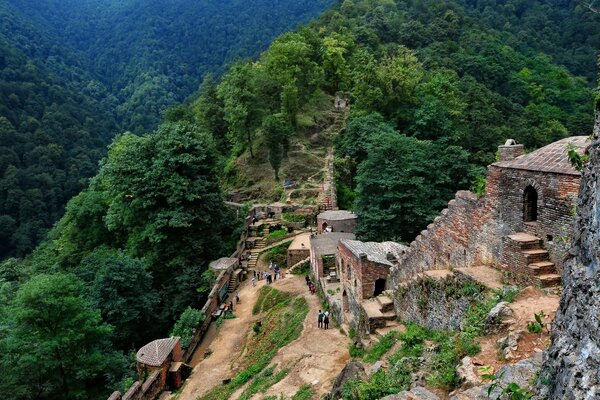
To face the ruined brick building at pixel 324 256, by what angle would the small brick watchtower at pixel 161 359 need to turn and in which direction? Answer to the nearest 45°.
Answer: approximately 45° to its left

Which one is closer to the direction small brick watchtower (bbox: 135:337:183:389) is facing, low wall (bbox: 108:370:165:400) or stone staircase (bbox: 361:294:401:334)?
the stone staircase

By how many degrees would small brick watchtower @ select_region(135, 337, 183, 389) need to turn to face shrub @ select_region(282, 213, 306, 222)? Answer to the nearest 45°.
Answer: approximately 90° to its left

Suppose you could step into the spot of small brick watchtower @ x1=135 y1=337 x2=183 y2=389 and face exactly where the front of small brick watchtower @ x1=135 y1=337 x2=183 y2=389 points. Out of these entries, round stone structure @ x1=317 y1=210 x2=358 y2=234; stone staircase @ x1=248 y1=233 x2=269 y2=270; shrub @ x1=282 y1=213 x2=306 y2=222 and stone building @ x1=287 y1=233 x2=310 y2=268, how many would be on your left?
4

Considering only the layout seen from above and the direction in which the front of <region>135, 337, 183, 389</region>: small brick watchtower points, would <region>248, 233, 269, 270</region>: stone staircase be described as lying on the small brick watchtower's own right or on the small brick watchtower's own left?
on the small brick watchtower's own left

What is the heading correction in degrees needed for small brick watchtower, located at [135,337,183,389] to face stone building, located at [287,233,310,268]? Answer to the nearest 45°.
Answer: approximately 90° to its left

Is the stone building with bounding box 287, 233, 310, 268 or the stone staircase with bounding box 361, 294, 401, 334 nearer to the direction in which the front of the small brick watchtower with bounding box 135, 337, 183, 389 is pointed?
the stone staircase

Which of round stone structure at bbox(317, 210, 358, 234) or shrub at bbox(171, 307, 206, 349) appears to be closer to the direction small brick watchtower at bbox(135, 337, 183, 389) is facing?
the round stone structure

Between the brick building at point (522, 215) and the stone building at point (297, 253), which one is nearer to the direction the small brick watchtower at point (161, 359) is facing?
the brick building

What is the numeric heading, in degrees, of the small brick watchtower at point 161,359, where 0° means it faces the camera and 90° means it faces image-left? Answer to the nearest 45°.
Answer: approximately 315°

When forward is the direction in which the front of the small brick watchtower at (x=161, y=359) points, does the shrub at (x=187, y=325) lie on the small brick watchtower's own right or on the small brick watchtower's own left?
on the small brick watchtower's own left

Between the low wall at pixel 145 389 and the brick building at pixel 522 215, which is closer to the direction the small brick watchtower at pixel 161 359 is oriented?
the brick building

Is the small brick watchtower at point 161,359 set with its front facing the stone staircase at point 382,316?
yes
